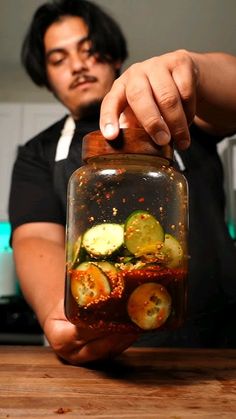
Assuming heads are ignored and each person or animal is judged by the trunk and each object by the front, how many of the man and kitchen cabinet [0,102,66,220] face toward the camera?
2

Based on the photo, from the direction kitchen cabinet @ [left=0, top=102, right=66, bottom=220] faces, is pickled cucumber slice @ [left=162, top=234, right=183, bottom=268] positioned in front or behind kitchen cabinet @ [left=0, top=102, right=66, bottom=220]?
in front

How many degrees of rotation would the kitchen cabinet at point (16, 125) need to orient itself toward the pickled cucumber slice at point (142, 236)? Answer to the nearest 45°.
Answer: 0° — it already faces it

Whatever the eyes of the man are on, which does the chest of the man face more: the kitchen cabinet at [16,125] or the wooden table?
the wooden table

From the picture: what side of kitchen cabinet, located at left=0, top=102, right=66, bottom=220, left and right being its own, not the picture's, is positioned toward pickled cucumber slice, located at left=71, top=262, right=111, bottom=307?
front

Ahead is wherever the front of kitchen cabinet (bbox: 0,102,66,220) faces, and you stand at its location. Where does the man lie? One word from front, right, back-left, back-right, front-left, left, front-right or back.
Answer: front

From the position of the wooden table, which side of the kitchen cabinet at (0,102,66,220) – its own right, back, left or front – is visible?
front

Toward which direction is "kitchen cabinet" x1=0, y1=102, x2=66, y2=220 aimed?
toward the camera

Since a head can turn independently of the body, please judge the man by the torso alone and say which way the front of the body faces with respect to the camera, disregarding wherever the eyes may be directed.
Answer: toward the camera

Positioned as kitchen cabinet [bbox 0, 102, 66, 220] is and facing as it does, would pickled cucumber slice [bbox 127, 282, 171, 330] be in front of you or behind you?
in front
